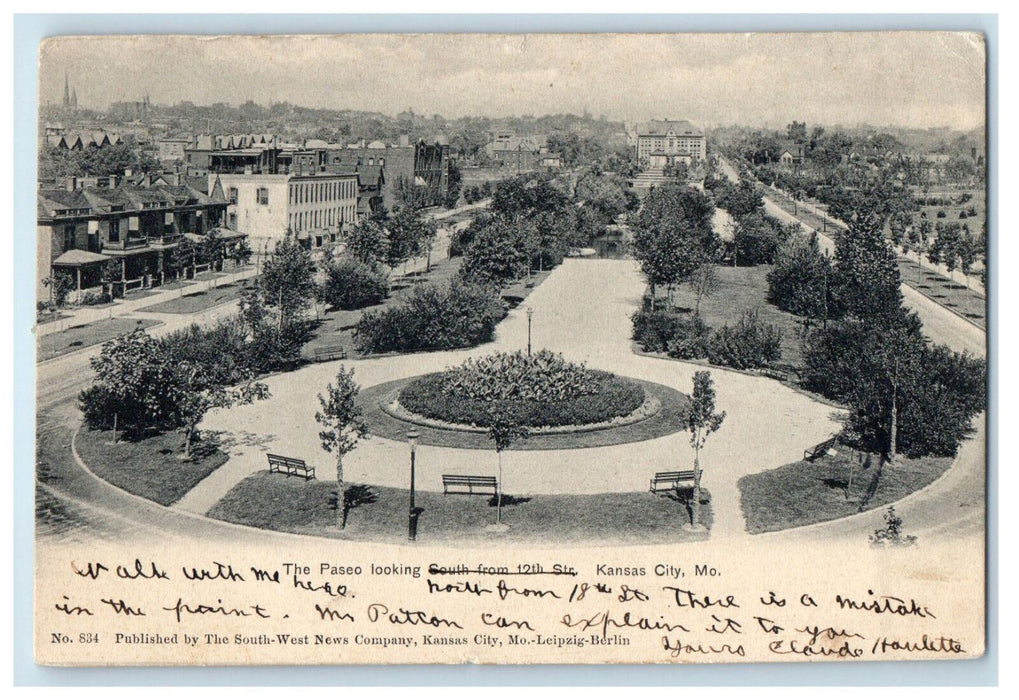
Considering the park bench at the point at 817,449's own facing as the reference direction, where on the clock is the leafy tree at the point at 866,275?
The leafy tree is roughly at 2 o'clock from the park bench.

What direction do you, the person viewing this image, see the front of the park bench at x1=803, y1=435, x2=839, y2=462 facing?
facing away from the viewer and to the left of the viewer
